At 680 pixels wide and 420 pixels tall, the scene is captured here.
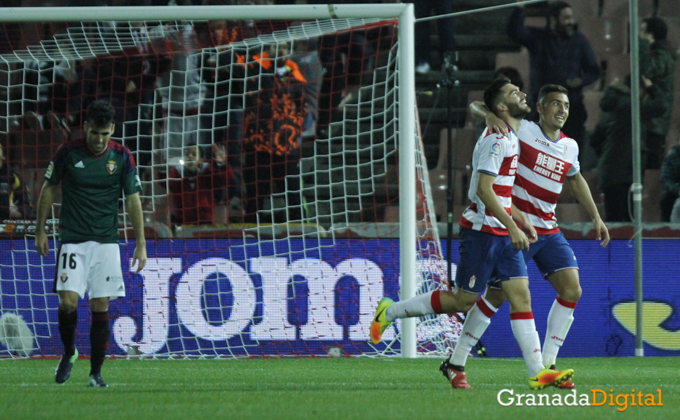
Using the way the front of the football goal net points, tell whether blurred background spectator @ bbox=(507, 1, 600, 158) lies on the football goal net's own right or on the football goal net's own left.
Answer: on the football goal net's own left

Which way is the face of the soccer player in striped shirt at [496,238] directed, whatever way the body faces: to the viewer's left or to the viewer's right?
to the viewer's right

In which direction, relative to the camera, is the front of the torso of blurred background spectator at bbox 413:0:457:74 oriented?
toward the camera

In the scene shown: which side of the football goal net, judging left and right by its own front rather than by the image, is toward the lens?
front

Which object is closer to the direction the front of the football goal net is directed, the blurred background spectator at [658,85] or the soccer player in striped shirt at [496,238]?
the soccer player in striped shirt

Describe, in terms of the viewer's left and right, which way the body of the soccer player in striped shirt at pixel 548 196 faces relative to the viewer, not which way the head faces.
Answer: facing the viewer and to the right of the viewer

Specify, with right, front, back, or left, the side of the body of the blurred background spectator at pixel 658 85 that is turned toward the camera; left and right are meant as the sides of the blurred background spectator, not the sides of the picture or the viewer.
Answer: left

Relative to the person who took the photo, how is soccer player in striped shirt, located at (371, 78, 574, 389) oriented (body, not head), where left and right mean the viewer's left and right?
facing to the right of the viewer

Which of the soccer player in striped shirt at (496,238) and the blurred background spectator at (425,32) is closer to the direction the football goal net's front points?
the soccer player in striped shirt

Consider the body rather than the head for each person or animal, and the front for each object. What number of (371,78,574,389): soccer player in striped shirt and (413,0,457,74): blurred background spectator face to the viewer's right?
1

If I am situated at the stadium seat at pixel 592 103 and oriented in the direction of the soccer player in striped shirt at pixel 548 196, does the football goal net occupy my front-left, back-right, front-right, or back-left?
front-right

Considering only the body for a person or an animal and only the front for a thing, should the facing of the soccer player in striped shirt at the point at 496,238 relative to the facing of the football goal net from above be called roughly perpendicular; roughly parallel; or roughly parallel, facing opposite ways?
roughly perpendicular
